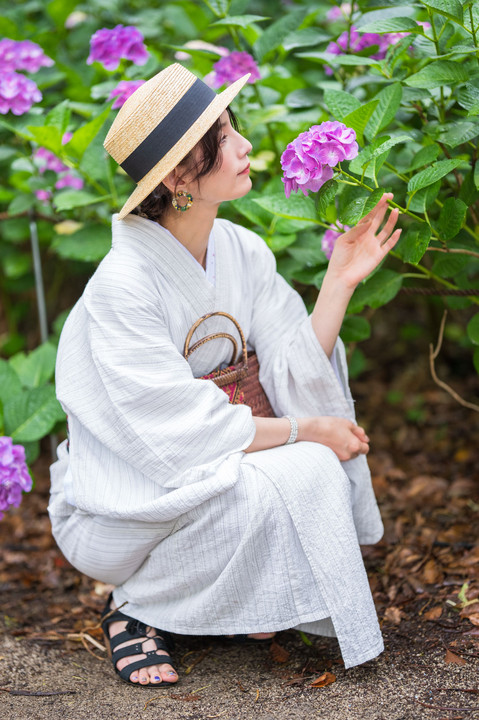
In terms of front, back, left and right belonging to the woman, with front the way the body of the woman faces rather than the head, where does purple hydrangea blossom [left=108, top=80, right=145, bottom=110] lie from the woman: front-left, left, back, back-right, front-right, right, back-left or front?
back-left

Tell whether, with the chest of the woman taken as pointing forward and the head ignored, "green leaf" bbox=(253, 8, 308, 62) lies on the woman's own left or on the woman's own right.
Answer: on the woman's own left

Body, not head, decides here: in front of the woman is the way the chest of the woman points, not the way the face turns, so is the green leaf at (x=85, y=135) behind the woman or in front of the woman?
behind

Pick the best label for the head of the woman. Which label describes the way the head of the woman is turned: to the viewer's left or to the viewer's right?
to the viewer's right

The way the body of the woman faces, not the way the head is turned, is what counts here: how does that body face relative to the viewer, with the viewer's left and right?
facing the viewer and to the right of the viewer
